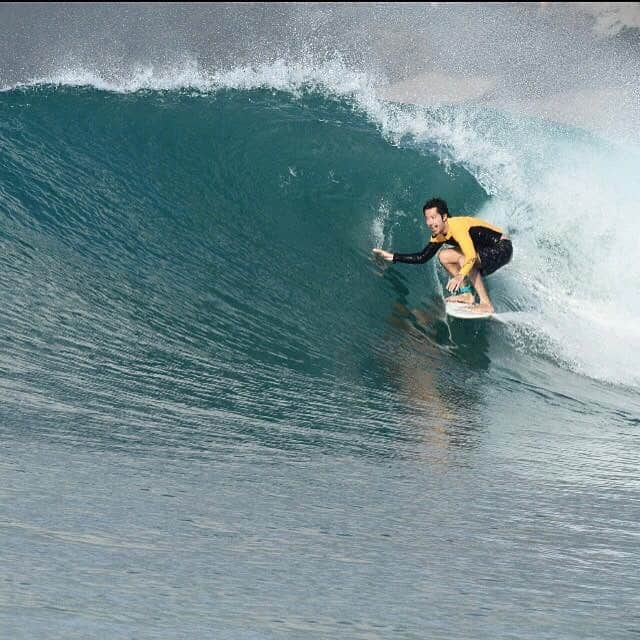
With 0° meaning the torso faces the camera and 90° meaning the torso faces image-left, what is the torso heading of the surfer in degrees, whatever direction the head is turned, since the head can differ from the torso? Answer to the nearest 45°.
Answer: approximately 90°

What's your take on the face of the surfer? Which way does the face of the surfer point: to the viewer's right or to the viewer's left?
to the viewer's left
